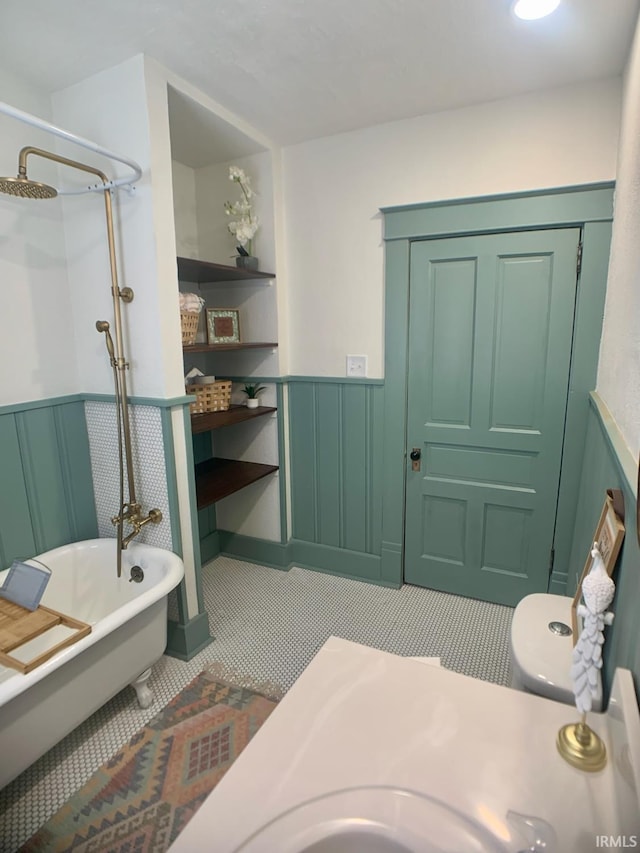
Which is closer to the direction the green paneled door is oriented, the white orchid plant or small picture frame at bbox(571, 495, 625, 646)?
the small picture frame

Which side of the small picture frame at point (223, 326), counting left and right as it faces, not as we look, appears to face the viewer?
front

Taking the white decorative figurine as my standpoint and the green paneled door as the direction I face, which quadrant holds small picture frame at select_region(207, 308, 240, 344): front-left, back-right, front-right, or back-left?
front-left

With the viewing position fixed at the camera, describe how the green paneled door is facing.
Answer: facing the viewer

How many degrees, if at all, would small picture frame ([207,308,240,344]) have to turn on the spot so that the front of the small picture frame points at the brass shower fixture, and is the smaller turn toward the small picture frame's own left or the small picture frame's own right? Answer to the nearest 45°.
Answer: approximately 45° to the small picture frame's own right

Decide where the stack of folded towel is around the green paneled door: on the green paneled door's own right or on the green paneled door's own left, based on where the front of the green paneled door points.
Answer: on the green paneled door's own right

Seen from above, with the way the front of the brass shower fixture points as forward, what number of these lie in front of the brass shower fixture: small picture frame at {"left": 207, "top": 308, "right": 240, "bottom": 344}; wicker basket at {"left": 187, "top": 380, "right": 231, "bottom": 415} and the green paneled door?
0

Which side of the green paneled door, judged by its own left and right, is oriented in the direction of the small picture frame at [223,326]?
right

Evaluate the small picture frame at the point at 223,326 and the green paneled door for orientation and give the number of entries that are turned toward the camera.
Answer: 2

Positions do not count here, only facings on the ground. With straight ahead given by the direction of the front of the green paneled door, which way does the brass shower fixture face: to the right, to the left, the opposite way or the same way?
the same way

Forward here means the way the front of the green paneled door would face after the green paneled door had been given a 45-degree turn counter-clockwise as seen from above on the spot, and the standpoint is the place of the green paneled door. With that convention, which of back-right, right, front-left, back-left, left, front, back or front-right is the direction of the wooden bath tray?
right

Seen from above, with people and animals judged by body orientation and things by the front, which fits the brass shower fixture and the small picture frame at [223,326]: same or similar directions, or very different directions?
same or similar directions

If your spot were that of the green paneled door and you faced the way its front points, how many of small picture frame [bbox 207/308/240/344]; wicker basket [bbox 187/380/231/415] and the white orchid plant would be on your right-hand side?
3

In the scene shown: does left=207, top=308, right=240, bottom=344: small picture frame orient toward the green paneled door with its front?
no

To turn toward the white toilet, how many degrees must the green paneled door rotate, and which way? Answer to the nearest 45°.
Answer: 0° — it already faces it
